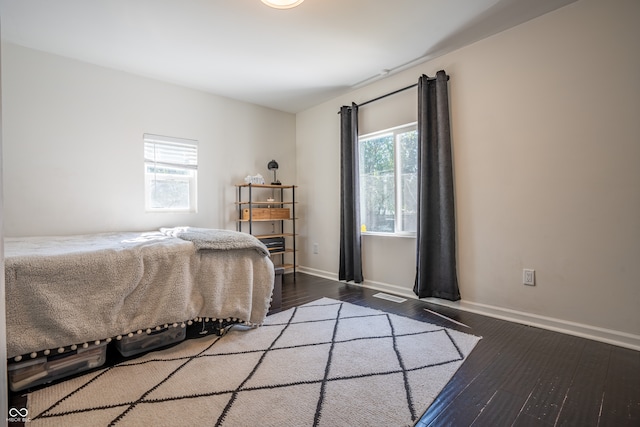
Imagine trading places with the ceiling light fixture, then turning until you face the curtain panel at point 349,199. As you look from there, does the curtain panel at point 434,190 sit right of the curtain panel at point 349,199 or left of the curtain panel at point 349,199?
right

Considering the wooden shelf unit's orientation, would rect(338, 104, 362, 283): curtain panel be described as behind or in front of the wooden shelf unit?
in front

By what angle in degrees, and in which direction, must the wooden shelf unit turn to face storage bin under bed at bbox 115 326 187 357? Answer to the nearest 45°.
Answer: approximately 45° to its right

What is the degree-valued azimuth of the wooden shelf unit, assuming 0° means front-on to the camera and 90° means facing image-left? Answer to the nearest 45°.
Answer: approximately 315°

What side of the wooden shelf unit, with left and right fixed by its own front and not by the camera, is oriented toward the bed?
right

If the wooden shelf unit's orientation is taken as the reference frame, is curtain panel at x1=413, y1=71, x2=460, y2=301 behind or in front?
in front

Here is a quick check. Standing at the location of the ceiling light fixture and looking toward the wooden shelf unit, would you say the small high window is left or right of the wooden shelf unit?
left

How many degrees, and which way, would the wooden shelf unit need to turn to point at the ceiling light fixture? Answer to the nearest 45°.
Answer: approximately 45° to its right

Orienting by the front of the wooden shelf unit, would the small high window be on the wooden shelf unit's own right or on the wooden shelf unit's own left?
on the wooden shelf unit's own right
